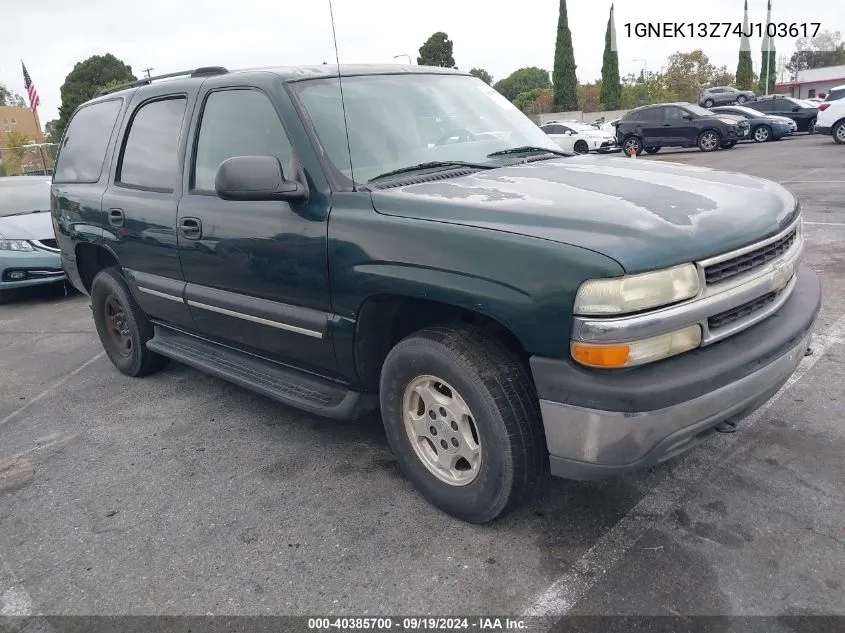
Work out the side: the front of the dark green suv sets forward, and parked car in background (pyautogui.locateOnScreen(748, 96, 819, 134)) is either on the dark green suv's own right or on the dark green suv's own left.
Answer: on the dark green suv's own left

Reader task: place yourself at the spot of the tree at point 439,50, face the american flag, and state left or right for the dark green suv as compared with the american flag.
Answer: left

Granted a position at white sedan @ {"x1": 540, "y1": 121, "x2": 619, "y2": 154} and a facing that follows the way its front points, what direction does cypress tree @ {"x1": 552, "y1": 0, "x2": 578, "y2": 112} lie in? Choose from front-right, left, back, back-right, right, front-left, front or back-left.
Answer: back-left

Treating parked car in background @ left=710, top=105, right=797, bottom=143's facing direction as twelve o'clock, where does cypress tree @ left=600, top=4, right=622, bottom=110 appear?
The cypress tree is roughly at 7 o'clock from the parked car in background.

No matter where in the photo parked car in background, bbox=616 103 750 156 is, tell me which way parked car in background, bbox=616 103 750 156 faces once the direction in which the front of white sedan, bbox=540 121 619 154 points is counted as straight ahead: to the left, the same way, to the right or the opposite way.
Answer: the same way

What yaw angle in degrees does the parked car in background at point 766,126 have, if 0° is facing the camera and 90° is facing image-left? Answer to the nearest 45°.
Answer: approximately 315°

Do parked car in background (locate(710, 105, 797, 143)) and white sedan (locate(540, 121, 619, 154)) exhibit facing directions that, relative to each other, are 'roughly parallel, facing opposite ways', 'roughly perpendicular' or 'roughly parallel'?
roughly parallel

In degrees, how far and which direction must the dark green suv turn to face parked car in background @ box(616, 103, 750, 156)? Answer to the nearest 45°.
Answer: approximately 135° to its left

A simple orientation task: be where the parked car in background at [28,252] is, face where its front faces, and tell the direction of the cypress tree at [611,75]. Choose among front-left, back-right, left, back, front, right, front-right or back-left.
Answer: left

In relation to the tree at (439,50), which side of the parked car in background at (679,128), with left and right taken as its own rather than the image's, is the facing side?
back

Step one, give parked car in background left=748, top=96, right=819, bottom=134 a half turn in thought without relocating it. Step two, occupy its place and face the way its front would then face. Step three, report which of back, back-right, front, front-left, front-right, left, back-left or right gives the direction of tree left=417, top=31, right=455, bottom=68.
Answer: front

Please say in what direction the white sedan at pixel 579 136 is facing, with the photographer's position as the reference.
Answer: facing the viewer and to the right of the viewer

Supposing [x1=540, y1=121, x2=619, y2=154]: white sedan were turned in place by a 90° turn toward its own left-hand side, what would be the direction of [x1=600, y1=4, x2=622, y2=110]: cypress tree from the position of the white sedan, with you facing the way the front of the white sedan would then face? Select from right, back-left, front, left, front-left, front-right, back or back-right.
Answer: front-left

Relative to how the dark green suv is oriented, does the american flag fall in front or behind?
behind
